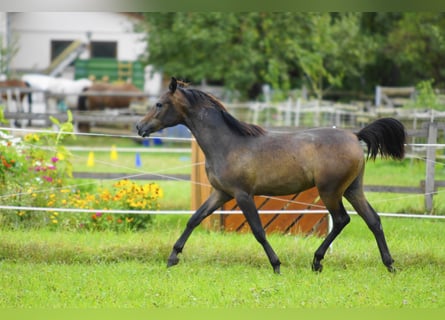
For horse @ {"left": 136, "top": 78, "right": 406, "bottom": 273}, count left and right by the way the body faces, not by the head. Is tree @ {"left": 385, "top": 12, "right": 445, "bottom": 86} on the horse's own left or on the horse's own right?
on the horse's own right

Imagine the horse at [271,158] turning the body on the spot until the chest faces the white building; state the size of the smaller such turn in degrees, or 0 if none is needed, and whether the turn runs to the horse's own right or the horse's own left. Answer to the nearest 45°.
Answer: approximately 90° to the horse's own right

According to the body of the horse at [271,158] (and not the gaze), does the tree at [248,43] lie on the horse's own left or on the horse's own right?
on the horse's own right

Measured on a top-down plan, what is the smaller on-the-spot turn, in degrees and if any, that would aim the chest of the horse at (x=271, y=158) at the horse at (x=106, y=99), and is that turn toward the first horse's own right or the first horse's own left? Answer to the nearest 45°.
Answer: approximately 90° to the first horse's own right

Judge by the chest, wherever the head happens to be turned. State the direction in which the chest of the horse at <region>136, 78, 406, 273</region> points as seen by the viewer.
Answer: to the viewer's left
